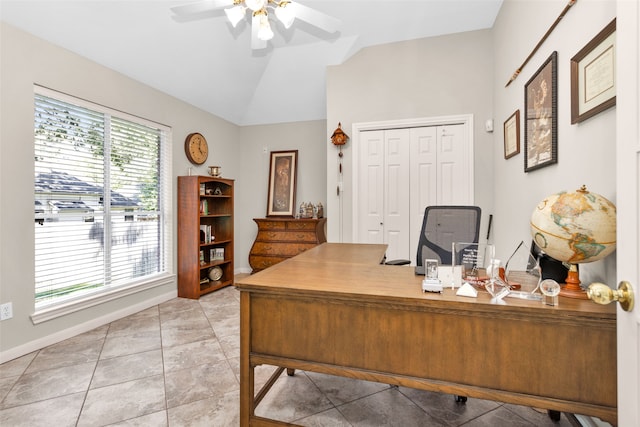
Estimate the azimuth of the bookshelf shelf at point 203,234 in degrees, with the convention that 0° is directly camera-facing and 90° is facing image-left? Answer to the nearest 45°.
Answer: approximately 315°

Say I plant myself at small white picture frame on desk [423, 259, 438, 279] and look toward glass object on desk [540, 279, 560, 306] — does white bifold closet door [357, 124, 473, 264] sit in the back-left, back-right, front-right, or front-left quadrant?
back-left

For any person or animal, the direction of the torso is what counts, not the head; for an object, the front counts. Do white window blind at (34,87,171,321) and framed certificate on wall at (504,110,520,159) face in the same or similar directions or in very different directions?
very different directions

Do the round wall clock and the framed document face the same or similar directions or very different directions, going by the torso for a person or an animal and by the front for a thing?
very different directions

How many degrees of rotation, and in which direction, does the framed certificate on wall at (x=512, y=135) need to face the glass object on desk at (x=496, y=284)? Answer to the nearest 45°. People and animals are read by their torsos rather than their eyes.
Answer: approximately 45° to its left

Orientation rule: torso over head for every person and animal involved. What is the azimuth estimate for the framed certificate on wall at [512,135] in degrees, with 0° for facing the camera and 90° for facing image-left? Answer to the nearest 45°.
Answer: approximately 45°

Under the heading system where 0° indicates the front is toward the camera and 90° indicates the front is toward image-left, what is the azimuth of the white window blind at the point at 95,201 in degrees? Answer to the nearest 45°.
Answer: approximately 315°
